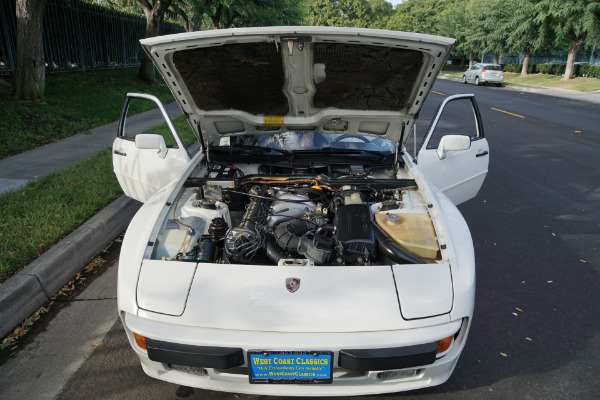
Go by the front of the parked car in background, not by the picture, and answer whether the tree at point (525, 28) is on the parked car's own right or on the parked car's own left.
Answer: on the parked car's own right

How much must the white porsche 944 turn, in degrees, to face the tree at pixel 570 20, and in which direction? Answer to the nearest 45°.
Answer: approximately 135° to its left

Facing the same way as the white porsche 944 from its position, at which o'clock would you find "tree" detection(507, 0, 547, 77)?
The tree is roughly at 7 o'clock from the white porsche 944.

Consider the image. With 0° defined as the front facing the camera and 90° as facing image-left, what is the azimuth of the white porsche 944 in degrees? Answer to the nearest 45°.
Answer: approximately 0°

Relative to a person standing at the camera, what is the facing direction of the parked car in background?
facing away from the viewer and to the left of the viewer

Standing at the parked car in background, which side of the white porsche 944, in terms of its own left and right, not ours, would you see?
back
